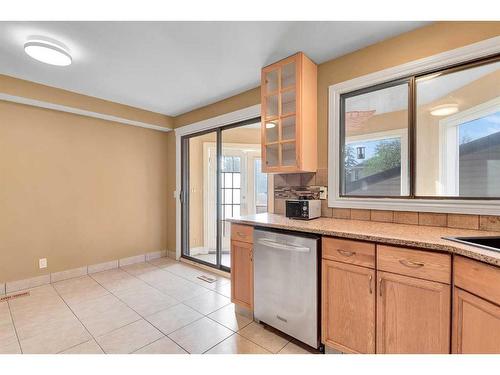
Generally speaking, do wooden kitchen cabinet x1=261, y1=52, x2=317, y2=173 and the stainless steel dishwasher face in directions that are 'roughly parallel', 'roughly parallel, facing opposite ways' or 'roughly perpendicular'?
roughly parallel

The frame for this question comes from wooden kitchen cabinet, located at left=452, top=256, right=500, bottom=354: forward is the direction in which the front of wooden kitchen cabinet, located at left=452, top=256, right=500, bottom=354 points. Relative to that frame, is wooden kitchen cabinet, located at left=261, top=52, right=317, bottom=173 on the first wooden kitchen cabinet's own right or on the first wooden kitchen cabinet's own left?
on the first wooden kitchen cabinet's own right

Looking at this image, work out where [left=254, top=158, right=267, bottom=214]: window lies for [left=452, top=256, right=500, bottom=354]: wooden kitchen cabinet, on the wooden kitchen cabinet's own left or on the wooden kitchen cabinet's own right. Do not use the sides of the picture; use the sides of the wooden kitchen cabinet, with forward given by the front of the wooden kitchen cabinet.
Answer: on the wooden kitchen cabinet's own right

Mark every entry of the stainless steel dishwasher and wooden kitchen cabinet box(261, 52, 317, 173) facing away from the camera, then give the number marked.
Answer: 0

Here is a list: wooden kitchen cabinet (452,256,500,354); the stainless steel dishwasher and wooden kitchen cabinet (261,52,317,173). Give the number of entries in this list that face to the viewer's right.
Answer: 0

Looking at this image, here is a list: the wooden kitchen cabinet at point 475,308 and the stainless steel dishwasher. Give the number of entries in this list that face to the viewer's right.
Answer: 0

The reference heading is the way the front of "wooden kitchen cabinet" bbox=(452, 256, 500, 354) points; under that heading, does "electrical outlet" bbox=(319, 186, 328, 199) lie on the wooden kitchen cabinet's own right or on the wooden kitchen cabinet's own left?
on the wooden kitchen cabinet's own right

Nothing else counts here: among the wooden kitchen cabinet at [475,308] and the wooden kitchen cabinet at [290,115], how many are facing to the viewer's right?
0

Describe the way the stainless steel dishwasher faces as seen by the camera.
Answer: facing the viewer and to the left of the viewer

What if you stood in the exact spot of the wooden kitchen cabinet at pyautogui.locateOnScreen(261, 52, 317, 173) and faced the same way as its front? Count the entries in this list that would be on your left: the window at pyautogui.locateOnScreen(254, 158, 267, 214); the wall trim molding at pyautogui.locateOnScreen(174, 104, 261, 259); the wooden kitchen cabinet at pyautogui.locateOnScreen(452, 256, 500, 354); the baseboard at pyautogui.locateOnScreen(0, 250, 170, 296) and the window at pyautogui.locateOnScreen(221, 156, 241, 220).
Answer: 1
